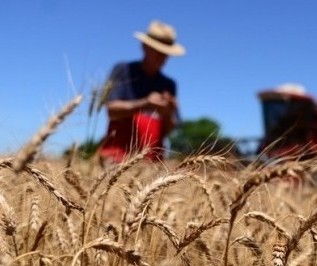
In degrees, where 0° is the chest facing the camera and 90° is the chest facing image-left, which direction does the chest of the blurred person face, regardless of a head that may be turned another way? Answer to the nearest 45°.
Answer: approximately 315°

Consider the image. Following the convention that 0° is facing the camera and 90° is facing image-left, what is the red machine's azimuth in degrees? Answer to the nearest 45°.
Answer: approximately 45°

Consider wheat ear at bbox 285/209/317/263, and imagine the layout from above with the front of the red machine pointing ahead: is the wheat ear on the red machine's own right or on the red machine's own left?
on the red machine's own left

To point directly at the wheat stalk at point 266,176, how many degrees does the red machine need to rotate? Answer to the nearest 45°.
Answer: approximately 45° to its left

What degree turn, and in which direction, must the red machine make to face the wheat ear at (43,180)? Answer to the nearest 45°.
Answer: approximately 45° to its left

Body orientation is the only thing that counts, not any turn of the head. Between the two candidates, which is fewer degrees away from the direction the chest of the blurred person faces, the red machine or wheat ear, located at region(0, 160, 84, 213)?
the wheat ear
